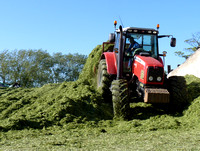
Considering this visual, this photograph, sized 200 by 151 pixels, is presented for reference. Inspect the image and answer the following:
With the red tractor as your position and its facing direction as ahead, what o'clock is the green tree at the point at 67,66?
The green tree is roughly at 7 o'clock from the red tractor.

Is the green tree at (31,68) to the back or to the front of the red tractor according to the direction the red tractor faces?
to the back

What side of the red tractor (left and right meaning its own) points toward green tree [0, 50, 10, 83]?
back

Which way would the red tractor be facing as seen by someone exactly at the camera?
facing the viewer and to the right of the viewer
